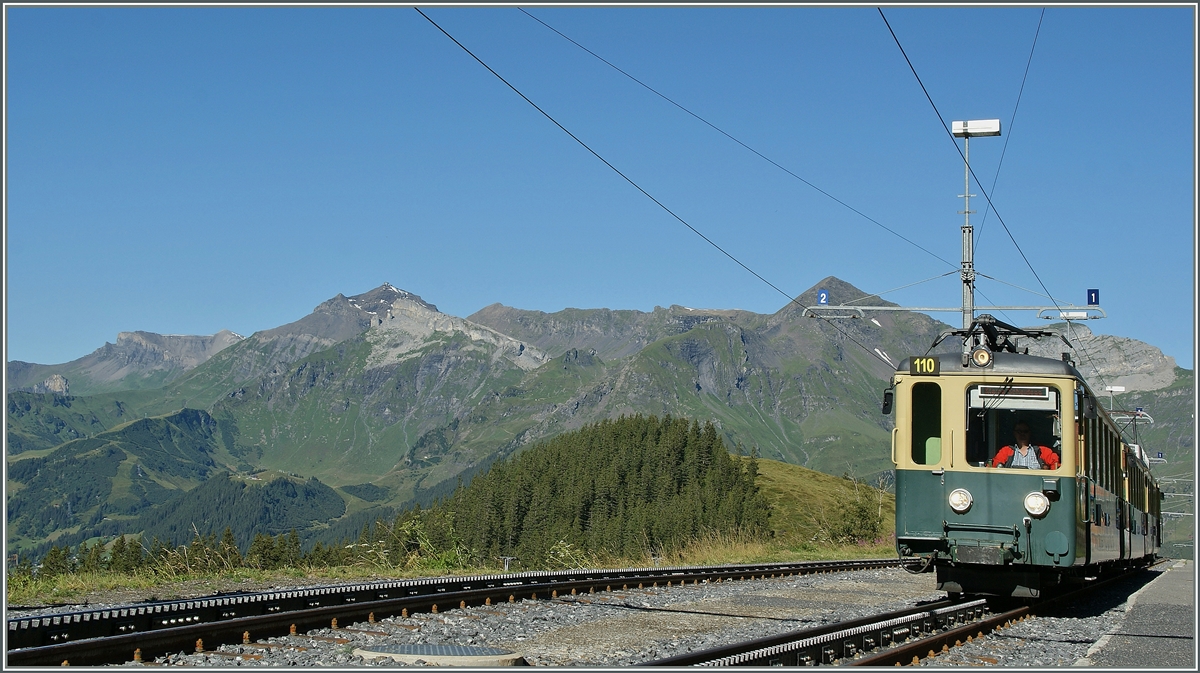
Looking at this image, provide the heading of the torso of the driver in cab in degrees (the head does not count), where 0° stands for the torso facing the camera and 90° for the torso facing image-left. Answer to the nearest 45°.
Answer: approximately 0°

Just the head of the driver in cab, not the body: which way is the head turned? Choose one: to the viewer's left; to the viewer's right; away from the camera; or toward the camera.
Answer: toward the camera

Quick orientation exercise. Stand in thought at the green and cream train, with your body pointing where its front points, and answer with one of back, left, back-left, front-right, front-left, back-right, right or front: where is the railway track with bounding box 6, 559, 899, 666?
front-right

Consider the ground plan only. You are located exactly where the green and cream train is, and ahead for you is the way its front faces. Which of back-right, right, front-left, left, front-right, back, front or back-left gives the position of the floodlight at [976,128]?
back

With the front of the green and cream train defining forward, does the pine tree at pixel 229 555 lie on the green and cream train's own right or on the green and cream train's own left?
on the green and cream train's own right

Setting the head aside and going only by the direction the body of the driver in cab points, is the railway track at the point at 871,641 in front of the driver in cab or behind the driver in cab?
in front

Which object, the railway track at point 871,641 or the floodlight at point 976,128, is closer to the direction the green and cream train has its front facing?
the railway track

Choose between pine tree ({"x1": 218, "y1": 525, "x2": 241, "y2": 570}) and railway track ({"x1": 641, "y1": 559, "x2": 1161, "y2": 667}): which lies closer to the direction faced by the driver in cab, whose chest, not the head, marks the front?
the railway track

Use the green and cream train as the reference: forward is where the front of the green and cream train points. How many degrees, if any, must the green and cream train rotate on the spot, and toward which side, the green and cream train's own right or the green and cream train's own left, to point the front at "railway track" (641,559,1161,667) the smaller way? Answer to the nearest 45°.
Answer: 0° — it already faces it

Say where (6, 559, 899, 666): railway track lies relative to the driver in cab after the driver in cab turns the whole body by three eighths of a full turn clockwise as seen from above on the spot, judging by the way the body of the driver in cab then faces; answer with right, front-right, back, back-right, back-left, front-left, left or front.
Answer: left

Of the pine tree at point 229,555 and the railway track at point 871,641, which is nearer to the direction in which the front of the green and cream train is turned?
the railway track

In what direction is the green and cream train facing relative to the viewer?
toward the camera

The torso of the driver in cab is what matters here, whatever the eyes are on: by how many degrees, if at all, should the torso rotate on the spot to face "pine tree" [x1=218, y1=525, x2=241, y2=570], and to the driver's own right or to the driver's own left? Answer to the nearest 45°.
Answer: approximately 90° to the driver's own right

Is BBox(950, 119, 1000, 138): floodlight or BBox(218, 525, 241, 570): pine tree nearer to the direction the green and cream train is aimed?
the pine tree
